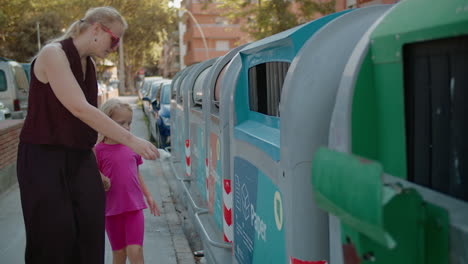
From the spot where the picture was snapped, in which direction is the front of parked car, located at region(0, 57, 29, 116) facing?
facing away from the viewer and to the left of the viewer

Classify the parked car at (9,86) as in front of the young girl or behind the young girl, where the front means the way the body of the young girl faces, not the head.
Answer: behind

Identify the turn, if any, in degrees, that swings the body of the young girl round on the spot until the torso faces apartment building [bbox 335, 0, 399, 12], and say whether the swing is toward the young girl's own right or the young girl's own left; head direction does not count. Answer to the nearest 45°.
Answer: approximately 90° to the young girl's own left

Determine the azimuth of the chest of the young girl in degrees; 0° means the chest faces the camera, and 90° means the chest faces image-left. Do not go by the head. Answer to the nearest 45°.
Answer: approximately 315°

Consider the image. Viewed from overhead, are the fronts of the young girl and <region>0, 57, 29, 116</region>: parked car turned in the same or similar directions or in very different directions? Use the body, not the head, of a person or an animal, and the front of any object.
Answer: very different directions

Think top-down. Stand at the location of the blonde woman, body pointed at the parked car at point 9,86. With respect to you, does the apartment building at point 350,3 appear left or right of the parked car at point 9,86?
right

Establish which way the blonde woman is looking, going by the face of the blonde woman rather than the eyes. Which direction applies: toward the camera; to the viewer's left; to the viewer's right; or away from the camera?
to the viewer's right

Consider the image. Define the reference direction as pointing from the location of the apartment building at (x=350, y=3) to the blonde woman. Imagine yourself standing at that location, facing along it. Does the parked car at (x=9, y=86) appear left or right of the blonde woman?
right
